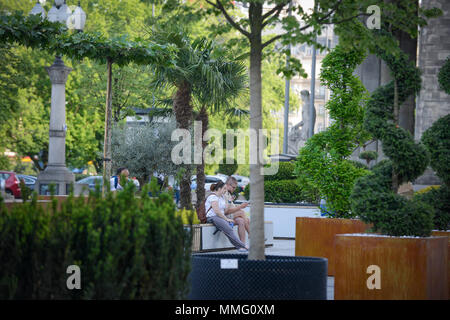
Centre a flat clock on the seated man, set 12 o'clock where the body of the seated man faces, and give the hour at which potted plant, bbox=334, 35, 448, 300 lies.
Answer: The potted plant is roughly at 1 o'clock from the seated man.

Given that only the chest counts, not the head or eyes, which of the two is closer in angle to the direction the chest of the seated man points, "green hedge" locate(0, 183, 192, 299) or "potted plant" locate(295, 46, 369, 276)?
the potted plant

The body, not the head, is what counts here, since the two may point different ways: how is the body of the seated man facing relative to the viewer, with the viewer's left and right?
facing the viewer and to the right of the viewer

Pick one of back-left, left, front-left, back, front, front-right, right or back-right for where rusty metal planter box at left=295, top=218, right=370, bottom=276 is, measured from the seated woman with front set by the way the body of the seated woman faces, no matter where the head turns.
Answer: front-right

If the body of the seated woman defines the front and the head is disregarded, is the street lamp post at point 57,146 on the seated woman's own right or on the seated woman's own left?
on the seated woman's own left

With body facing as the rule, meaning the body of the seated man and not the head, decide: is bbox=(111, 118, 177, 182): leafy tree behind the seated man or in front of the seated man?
behind

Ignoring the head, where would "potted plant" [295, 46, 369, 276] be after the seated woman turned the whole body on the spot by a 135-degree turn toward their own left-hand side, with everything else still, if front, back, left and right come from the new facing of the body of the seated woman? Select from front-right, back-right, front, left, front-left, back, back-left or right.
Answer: back

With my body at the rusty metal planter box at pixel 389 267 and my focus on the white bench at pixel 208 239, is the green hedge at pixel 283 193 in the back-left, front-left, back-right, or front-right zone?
front-right

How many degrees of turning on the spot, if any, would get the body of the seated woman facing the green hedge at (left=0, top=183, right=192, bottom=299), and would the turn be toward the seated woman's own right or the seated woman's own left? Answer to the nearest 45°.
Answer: approximately 90° to the seated woman's own right

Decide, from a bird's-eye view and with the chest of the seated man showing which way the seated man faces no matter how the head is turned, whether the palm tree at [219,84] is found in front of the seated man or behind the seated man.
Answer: behind

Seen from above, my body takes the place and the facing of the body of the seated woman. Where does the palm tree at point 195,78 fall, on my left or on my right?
on my left

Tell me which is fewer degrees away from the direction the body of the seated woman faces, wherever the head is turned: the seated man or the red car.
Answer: the seated man

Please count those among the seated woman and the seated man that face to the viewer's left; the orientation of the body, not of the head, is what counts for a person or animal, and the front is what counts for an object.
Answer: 0

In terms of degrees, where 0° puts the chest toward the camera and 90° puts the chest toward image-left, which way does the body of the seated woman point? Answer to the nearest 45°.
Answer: approximately 270°

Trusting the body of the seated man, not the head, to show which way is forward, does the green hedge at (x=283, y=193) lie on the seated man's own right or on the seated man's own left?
on the seated man's own left

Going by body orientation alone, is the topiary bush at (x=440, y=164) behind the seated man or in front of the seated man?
in front
